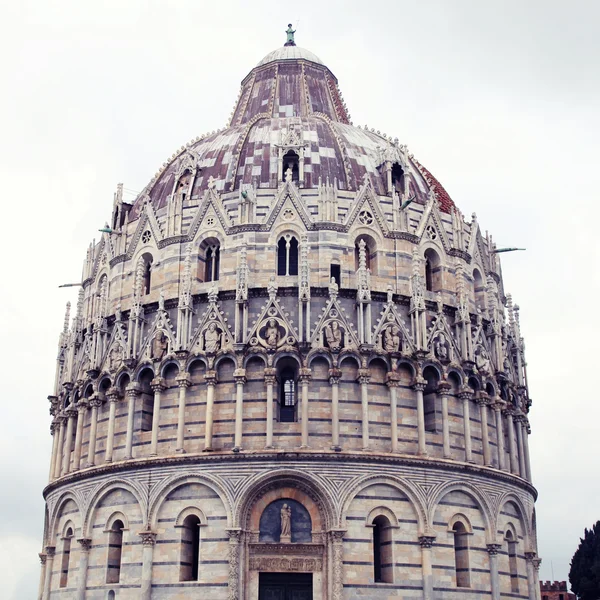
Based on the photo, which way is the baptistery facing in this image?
toward the camera
